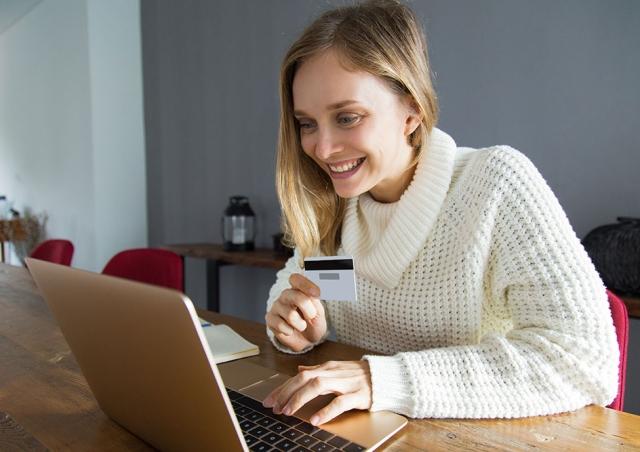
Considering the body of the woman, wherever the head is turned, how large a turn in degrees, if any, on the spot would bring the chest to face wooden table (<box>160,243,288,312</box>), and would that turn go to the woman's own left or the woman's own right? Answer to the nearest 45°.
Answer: approximately 90° to the woman's own right

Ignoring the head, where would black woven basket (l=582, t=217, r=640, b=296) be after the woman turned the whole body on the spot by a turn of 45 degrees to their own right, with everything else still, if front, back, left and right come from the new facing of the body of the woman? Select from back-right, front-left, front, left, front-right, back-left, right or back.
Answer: back-right

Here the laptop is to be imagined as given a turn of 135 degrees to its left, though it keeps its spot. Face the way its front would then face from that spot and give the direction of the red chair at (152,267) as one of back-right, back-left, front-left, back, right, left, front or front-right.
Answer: right

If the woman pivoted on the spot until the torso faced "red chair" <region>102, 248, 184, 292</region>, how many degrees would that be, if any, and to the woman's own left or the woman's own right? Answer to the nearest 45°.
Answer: approximately 90° to the woman's own right

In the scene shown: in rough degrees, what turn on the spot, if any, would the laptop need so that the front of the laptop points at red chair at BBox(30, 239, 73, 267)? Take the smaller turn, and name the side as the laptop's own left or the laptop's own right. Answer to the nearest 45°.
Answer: approximately 45° to the laptop's own left

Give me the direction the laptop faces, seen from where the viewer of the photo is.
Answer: facing away from the viewer and to the right of the viewer

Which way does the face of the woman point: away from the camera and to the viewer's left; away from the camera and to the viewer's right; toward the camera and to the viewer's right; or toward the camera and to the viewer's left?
toward the camera and to the viewer's left

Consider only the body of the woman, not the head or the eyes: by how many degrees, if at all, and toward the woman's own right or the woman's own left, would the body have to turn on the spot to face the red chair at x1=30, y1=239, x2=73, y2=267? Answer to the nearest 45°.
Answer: approximately 90° to the woman's own right

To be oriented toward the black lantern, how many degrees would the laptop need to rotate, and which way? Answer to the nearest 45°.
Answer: approximately 45° to its left

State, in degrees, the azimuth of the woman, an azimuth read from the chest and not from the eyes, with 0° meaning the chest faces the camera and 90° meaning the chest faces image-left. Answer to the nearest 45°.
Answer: approximately 45°
